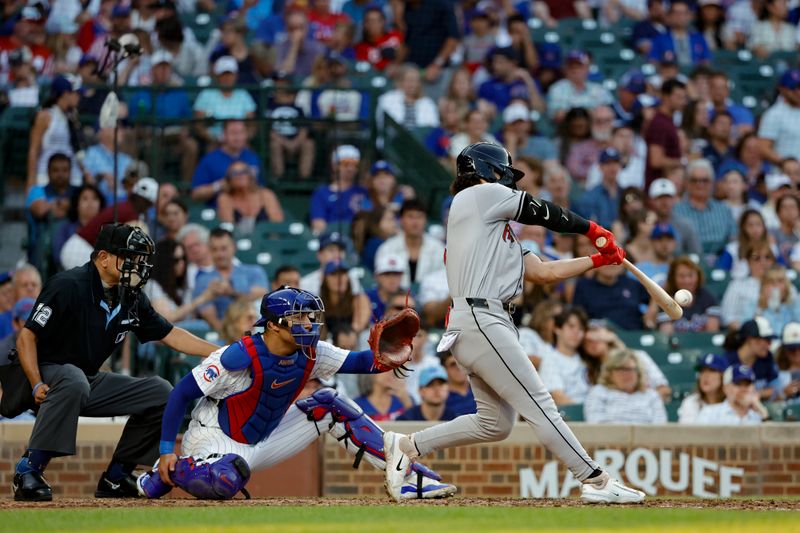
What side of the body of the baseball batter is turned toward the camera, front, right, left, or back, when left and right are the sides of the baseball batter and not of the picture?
right

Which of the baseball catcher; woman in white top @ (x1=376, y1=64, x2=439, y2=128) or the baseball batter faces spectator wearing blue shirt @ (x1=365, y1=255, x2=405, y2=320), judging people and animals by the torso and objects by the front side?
the woman in white top

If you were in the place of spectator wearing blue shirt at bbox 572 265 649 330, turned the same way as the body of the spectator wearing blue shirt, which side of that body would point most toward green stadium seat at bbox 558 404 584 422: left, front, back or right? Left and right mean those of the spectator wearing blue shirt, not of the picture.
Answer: front

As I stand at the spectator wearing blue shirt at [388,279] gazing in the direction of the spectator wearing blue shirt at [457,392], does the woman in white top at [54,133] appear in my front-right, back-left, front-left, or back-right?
back-right

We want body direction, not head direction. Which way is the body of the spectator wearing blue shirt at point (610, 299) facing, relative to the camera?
toward the camera

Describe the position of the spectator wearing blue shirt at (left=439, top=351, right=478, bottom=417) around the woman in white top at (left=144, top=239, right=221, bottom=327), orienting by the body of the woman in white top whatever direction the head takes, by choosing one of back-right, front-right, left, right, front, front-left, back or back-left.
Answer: front

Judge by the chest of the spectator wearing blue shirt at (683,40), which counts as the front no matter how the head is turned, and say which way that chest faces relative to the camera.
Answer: toward the camera

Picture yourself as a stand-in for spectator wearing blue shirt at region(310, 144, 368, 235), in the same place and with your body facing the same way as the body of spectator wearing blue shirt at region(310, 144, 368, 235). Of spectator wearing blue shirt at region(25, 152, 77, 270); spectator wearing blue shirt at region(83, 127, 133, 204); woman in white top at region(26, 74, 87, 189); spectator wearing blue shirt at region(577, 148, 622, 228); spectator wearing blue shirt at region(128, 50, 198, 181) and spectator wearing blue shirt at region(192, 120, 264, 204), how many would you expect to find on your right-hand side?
5
